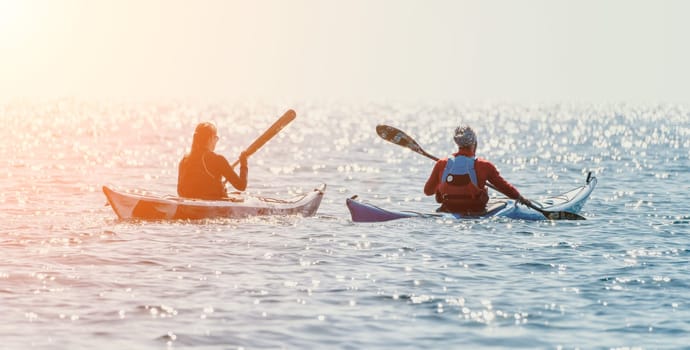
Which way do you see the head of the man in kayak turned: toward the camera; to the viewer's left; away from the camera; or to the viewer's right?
away from the camera

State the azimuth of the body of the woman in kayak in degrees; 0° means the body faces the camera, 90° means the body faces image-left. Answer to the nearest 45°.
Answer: approximately 225°

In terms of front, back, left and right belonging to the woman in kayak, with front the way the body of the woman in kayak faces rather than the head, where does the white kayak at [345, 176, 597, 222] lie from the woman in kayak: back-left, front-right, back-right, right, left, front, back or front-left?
front-right
